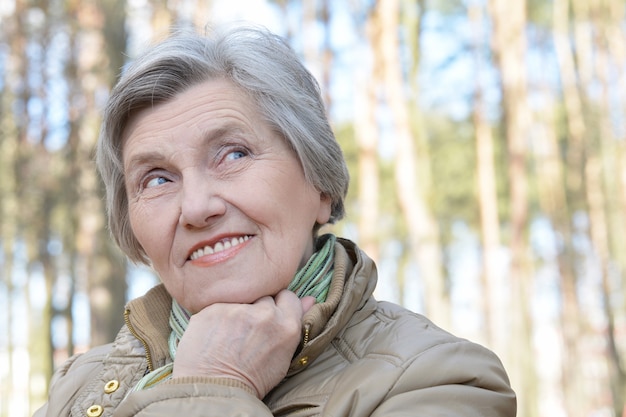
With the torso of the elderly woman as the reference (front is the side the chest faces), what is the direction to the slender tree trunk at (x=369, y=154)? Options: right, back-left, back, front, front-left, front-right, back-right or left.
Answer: back-right

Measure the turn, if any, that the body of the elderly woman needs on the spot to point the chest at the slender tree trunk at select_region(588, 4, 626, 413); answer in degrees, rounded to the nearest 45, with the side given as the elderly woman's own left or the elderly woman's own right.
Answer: approximately 180°

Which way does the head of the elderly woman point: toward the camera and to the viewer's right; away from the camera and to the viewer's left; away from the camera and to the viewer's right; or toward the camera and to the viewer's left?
toward the camera and to the viewer's left

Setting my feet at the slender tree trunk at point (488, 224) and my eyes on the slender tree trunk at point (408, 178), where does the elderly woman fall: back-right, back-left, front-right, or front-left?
front-left

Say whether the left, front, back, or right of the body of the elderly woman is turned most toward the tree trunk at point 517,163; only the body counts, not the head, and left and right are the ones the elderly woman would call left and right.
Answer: back

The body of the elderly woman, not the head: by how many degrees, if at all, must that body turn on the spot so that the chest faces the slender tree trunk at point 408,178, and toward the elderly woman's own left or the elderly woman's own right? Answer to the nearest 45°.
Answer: approximately 135° to the elderly woman's own right

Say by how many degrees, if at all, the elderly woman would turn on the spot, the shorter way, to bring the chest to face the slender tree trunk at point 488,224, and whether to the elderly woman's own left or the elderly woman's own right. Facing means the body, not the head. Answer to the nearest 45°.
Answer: approximately 135° to the elderly woman's own right

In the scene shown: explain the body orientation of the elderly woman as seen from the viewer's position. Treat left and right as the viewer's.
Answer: facing the viewer and to the left of the viewer

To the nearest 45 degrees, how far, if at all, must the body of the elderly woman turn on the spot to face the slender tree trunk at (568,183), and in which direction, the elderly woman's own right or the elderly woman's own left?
approximately 180°
